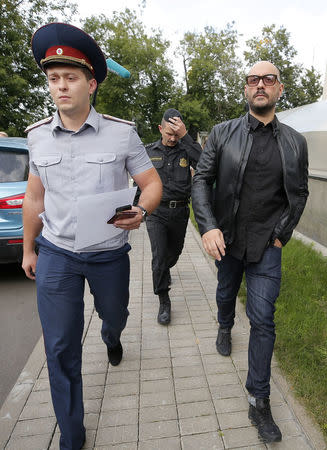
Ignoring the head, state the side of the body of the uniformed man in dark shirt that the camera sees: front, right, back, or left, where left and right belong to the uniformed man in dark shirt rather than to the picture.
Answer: front

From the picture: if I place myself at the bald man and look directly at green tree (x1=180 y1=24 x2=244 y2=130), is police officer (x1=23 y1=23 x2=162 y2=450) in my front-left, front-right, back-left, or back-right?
back-left

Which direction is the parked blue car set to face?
away from the camera

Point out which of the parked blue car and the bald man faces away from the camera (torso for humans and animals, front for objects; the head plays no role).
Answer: the parked blue car

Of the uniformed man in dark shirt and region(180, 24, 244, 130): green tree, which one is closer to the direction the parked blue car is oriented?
the green tree

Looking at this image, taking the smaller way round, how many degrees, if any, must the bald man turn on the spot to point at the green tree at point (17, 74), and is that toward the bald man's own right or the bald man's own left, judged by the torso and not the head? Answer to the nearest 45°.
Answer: approximately 135° to the bald man's own right

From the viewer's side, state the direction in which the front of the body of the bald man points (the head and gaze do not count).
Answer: toward the camera

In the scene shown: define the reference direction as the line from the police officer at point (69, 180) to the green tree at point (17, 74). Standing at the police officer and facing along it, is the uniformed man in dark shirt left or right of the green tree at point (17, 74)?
right

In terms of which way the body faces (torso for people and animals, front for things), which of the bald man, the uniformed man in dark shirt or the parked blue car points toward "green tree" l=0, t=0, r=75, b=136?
the parked blue car

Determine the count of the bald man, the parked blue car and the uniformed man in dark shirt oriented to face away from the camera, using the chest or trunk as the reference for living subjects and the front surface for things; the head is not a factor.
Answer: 1

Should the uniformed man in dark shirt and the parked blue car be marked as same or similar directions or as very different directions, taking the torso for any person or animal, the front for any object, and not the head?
very different directions

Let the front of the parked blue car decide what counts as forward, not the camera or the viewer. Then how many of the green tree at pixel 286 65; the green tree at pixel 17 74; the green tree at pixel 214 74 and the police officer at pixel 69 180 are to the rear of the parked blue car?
1

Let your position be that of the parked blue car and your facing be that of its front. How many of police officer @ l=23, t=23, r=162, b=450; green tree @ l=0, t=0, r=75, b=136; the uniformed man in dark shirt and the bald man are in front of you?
1

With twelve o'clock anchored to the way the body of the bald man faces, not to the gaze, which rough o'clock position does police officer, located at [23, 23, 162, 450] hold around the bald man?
The police officer is roughly at 2 o'clock from the bald man.

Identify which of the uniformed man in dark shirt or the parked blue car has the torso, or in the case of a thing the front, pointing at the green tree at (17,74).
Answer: the parked blue car
